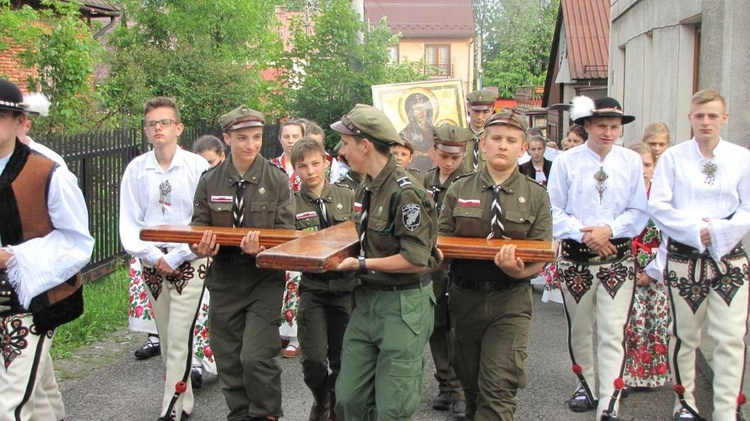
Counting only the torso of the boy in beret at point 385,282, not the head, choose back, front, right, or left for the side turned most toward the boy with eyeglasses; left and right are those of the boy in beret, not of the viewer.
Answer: right

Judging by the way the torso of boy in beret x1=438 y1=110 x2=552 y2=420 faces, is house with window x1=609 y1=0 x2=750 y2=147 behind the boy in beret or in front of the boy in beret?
behind

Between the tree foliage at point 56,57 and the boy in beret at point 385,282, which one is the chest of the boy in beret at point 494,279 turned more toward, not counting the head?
the boy in beret
